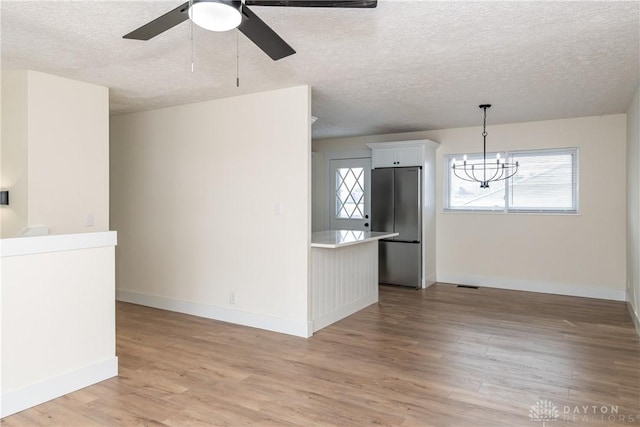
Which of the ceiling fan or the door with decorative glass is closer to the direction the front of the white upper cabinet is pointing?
the ceiling fan

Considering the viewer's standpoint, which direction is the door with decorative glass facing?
facing the viewer

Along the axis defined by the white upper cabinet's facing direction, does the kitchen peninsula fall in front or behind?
in front

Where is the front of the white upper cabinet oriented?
toward the camera

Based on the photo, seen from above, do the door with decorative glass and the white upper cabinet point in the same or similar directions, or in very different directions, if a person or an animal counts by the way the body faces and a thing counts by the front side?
same or similar directions

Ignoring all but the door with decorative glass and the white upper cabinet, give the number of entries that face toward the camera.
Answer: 2

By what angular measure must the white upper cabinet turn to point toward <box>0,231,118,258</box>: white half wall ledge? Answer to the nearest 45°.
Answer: approximately 45° to its right

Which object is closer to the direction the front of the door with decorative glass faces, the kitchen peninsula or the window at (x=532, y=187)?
the kitchen peninsula

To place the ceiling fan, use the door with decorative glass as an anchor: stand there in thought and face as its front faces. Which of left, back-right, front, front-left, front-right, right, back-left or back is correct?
front

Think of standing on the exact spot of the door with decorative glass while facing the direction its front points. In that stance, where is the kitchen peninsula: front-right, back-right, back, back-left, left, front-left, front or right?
front

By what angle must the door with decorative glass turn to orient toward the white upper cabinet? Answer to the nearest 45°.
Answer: approximately 45° to its left

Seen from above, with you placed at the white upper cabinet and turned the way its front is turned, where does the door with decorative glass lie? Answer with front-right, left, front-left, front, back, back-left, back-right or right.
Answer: back-right

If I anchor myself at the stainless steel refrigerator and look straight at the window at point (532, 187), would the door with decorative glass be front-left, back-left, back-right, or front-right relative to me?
back-left

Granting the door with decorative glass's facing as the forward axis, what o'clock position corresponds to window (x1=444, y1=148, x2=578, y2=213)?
The window is roughly at 10 o'clock from the door with decorative glass.

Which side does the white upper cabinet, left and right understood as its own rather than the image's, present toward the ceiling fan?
front
